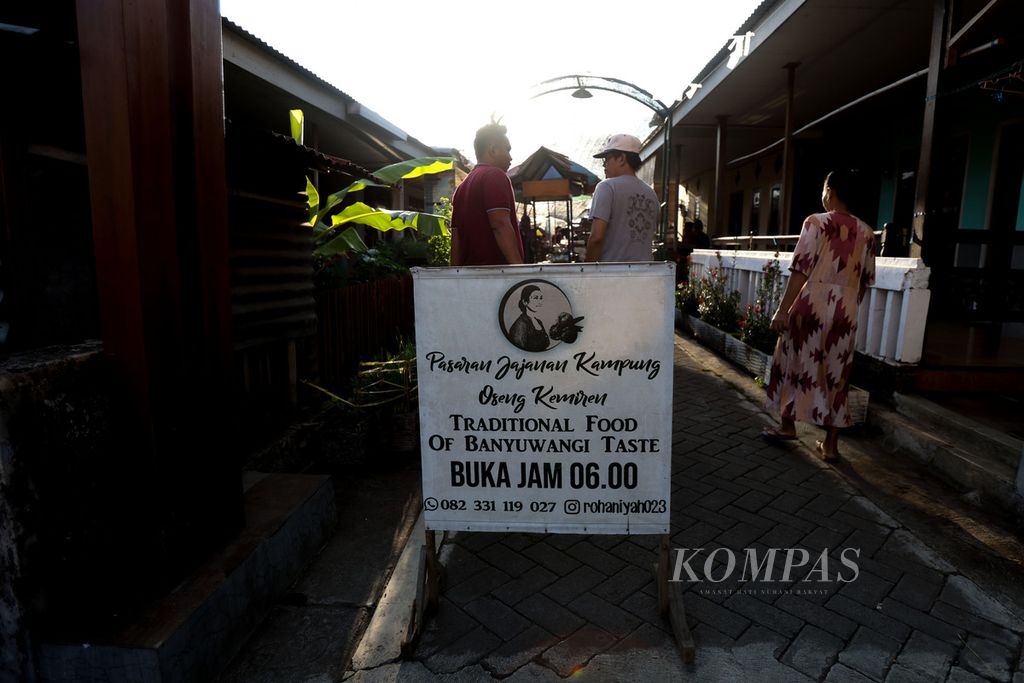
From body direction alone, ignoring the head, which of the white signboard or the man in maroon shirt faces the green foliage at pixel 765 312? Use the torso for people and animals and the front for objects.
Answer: the man in maroon shirt

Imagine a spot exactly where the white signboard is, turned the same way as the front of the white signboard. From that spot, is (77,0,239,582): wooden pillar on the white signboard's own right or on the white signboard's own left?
on the white signboard's own right

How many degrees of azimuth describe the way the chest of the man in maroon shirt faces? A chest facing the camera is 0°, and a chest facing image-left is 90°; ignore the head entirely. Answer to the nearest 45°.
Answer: approximately 225°

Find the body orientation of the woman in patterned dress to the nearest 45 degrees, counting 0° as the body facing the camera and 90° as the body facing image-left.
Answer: approximately 135°

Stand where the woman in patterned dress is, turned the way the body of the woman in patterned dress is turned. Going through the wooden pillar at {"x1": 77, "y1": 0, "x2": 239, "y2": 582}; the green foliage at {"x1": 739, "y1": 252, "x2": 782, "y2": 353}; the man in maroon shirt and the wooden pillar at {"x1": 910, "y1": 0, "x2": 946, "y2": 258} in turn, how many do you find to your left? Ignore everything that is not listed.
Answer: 2

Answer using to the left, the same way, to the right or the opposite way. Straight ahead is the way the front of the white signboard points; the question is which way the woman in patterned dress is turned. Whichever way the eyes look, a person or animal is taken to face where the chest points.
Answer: the opposite way

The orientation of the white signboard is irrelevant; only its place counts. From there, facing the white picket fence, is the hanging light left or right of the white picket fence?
left

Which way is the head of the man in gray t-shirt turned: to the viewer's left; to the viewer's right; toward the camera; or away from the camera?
to the viewer's left
